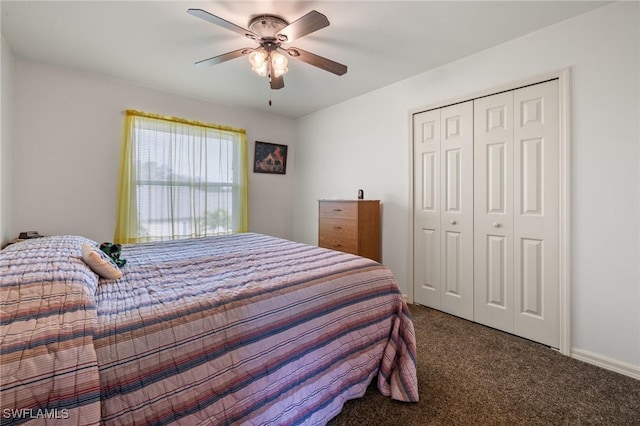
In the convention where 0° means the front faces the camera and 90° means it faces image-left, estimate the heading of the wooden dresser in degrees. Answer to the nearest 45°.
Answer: approximately 45°

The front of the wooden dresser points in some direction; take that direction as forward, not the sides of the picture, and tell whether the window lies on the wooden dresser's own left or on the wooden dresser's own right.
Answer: on the wooden dresser's own right

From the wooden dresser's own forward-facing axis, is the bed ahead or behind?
ahead

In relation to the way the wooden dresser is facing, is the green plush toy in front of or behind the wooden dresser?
in front

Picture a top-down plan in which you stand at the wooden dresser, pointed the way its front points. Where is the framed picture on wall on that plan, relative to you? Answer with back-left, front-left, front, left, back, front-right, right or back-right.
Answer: right
